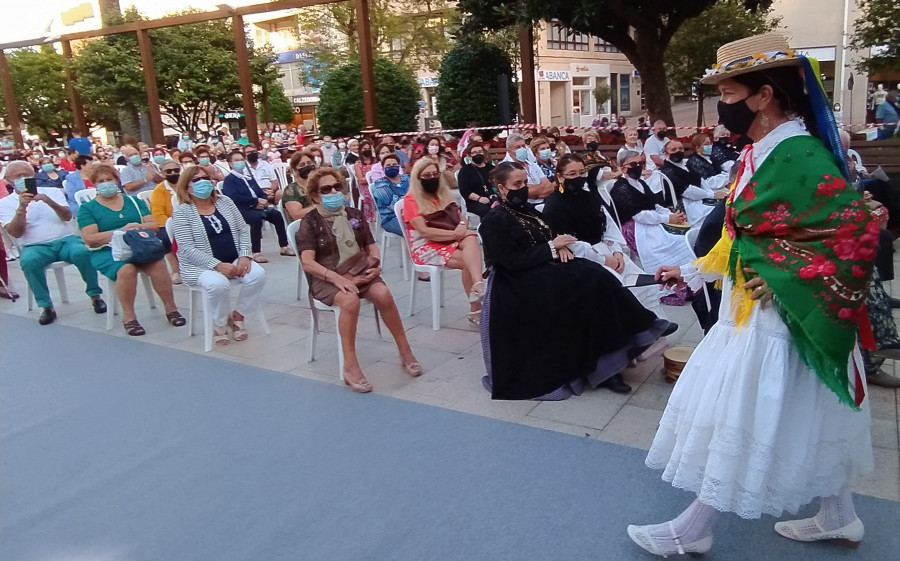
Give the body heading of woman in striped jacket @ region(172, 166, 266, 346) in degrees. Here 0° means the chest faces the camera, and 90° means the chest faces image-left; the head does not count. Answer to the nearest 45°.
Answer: approximately 315°

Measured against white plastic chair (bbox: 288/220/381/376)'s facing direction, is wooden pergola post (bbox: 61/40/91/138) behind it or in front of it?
behind

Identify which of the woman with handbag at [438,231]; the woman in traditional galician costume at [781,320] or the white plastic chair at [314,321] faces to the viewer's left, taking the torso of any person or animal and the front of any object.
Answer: the woman in traditional galician costume

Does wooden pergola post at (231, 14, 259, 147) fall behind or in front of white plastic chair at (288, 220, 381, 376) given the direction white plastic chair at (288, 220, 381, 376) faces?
behind

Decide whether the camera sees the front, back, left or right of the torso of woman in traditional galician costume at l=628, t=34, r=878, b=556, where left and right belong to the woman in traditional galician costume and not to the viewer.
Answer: left

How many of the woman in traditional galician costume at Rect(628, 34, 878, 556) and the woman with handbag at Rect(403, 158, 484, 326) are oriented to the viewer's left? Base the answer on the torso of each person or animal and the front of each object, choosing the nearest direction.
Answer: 1

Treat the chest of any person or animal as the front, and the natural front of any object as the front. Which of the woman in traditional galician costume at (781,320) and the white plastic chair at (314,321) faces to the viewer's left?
the woman in traditional galician costume

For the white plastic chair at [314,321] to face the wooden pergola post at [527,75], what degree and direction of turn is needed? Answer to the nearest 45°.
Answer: approximately 90° to its left

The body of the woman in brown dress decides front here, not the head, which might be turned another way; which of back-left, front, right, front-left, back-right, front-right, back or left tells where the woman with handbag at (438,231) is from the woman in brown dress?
left

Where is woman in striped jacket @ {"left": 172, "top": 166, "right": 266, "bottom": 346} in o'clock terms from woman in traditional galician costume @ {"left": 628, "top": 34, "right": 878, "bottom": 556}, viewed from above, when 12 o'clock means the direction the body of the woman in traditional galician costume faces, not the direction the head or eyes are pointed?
The woman in striped jacket is roughly at 1 o'clock from the woman in traditional galician costume.

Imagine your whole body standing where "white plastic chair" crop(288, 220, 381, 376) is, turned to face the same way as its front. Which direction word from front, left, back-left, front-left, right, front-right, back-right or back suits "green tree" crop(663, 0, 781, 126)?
left
